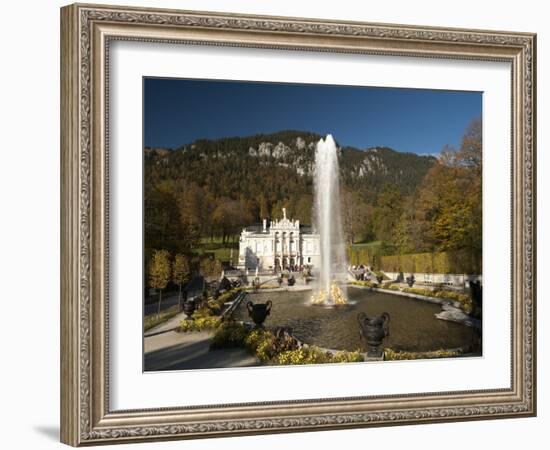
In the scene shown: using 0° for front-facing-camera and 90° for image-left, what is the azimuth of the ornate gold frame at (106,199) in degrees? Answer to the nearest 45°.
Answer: approximately 315°
